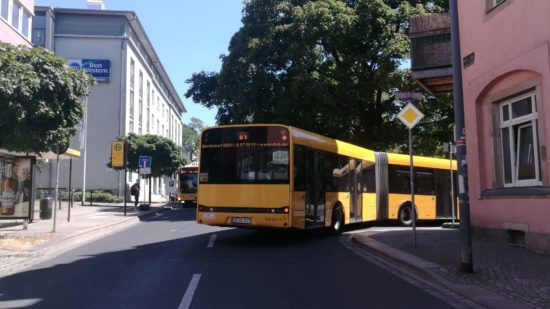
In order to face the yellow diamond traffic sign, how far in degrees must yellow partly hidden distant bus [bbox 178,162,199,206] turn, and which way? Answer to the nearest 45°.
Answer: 0° — it already faces it

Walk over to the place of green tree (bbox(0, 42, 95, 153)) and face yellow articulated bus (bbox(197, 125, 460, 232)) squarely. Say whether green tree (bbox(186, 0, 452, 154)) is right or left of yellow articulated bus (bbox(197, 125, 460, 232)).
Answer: left

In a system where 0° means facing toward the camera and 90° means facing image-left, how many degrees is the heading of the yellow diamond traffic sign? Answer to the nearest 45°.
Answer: approximately 0°

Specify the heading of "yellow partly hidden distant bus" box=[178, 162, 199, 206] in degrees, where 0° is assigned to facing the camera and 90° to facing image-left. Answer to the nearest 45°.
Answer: approximately 0°

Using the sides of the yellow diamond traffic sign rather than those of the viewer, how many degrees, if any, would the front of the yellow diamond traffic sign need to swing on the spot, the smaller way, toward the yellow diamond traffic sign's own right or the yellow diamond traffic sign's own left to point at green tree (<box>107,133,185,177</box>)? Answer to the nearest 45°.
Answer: approximately 135° to the yellow diamond traffic sign's own right

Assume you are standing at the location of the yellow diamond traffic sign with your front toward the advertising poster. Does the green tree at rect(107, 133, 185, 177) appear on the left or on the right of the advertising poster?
right
